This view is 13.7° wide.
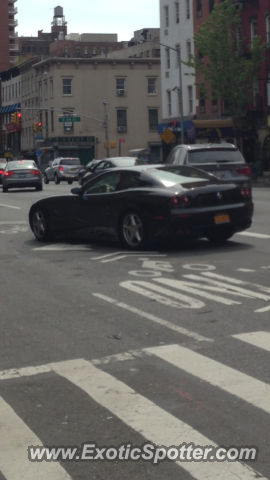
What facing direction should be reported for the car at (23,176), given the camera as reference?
facing away from the viewer

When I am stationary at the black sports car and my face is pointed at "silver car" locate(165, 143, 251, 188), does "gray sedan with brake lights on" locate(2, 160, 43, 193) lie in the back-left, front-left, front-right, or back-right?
front-left

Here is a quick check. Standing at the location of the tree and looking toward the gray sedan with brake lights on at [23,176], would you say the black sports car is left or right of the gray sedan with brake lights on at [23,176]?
left

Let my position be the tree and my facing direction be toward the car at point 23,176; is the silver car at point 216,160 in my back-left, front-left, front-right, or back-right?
front-left

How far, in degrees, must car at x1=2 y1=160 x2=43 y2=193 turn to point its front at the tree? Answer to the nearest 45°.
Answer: approximately 45° to its right

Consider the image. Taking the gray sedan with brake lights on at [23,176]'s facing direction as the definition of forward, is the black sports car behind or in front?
behind

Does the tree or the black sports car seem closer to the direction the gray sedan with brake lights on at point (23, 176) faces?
the tree

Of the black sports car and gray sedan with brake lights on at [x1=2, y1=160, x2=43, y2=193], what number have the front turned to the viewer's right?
0

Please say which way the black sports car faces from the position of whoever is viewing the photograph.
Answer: facing away from the viewer and to the left of the viewer

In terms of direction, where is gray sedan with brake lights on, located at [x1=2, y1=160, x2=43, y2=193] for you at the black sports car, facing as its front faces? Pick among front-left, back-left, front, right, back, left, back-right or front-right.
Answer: front-right
